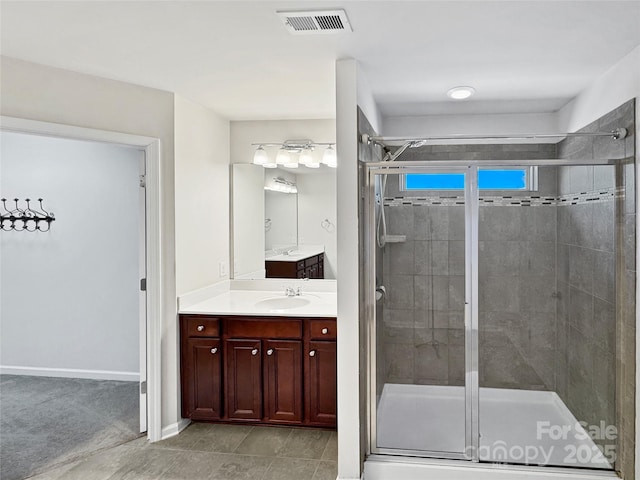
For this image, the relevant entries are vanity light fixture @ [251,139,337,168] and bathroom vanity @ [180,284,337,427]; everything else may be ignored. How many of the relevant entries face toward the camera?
2

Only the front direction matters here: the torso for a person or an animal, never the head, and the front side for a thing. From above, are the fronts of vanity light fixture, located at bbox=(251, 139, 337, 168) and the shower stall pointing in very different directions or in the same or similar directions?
same or similar directions

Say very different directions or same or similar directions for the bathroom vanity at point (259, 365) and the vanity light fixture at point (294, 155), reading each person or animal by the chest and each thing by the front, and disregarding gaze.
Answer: same or similar directions

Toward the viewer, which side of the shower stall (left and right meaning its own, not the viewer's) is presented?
front

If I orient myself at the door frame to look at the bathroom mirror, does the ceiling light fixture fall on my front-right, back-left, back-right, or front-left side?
front-right

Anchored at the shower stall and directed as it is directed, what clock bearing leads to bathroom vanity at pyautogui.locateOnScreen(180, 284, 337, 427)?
The bathroom vanity is roughly at 3 o'clock from the shower stall.

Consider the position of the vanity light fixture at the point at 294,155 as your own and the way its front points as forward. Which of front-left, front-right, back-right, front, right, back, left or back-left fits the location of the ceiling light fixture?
front-left

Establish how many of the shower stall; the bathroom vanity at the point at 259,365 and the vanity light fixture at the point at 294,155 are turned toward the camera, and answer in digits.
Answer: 3

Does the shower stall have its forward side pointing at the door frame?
no

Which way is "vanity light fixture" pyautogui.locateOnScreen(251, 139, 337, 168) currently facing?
toward the camera

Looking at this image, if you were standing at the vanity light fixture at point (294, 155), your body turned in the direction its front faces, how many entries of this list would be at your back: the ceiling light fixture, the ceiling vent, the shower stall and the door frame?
0

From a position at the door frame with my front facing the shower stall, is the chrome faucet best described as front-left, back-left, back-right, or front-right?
front-left

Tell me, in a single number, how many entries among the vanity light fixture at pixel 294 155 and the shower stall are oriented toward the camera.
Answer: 2

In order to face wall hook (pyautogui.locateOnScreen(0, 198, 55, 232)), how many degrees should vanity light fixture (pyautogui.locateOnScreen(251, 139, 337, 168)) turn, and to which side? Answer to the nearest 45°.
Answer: approximately 90° to its right

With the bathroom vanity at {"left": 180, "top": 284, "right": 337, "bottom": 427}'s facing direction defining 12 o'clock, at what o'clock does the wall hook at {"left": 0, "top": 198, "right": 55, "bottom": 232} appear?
The wall hook is roughly at 4 o'clock from the bathroom vanity.

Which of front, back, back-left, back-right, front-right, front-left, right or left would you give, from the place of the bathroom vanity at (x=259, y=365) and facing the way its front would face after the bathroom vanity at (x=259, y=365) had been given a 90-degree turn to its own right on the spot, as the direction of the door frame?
front
